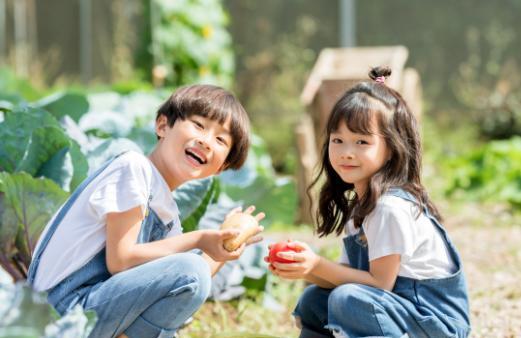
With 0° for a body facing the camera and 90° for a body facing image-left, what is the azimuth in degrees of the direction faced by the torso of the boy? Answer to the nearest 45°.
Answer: approximately 270°

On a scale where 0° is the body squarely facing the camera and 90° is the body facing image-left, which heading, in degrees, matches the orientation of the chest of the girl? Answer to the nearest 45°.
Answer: approximately 90°

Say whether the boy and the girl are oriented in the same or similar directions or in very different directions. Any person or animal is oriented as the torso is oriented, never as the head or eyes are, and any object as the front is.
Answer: very different directions

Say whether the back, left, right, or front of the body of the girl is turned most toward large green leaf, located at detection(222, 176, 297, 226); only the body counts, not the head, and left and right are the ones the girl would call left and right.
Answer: right
